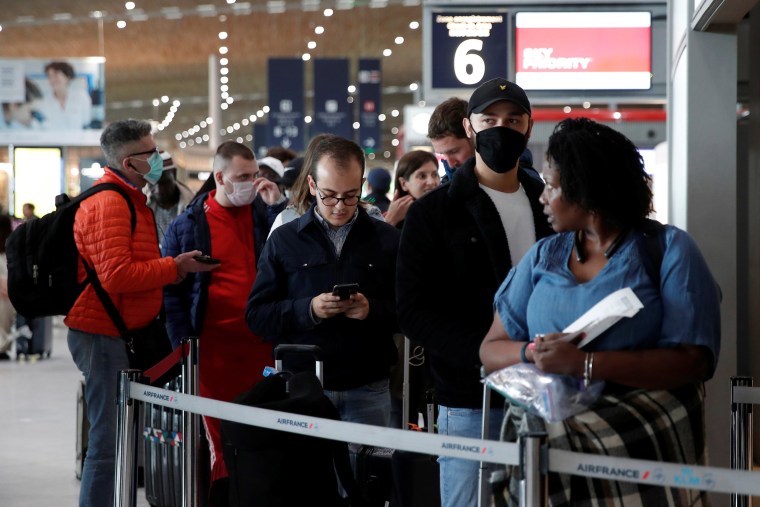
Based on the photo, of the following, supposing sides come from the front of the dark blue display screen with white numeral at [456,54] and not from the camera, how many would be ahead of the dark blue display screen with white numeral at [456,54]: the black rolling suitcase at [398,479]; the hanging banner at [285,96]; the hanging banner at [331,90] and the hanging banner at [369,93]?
1

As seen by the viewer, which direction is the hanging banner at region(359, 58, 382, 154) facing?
toward the camera

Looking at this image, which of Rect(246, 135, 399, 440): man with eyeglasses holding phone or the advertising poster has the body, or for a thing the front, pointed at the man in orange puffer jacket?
the advertising poster

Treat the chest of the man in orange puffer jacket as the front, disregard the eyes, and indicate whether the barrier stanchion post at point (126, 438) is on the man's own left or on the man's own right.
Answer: on the man's own right

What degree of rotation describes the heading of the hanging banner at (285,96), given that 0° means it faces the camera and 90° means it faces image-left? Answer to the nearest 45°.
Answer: approximately 0°

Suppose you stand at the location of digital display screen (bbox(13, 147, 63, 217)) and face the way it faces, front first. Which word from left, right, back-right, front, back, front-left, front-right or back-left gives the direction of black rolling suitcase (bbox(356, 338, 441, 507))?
front

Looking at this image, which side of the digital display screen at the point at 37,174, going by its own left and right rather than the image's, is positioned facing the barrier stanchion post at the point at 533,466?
front

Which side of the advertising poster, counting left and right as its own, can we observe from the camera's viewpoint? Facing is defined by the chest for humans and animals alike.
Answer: front

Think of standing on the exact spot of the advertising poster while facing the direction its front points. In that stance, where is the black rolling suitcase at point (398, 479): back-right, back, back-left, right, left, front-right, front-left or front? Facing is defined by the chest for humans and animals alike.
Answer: front

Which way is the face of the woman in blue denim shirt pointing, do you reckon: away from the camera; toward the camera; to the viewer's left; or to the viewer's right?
to the viewer's left

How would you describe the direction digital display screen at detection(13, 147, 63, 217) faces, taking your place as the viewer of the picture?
facing the viewer

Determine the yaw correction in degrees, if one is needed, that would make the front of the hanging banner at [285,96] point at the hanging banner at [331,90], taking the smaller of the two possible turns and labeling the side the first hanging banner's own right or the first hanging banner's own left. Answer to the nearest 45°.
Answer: approximately 90° to the first hanging banner's own left

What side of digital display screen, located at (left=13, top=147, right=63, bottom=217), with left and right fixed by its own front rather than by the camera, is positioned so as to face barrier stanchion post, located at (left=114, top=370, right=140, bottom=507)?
front
